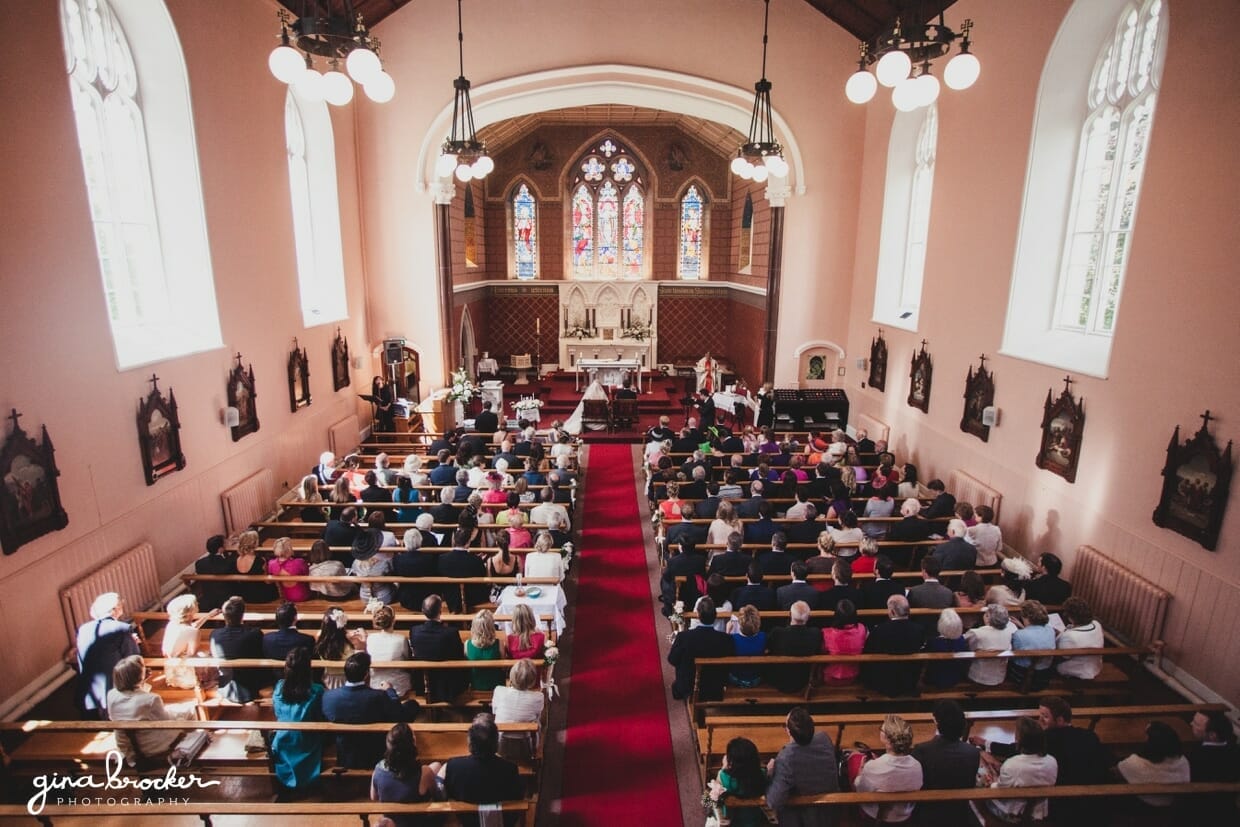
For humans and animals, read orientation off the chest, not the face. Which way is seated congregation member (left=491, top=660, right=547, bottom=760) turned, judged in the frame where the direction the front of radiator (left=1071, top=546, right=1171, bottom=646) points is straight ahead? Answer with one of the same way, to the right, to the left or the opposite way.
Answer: to the right

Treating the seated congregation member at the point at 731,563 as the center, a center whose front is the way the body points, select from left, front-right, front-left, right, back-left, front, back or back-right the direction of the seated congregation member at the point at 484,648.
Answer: back-left

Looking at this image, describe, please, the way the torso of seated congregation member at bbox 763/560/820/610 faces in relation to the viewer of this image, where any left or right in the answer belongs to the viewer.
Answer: facing away from the viewer

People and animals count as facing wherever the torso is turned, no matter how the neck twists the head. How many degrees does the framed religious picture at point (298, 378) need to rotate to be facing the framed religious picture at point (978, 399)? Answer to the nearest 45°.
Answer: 0° — it already faces it

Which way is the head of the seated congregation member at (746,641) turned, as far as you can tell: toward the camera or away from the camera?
away from the camera

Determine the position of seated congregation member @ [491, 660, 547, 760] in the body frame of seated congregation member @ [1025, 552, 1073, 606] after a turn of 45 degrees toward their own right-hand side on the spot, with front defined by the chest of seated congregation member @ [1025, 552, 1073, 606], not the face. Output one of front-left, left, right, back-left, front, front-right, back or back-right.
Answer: back

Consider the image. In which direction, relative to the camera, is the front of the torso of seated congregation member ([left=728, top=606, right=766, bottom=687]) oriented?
away from the camera

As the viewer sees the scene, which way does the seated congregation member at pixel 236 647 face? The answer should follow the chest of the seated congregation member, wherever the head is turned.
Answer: away from the camera

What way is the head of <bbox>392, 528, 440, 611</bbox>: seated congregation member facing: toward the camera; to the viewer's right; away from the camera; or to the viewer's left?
away from the camera

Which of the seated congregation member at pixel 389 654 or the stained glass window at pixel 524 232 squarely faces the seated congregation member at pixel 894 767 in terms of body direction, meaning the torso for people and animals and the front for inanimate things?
the stained glass window

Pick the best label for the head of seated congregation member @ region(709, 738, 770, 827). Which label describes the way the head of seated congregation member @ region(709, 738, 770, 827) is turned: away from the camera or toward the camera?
away from the camera

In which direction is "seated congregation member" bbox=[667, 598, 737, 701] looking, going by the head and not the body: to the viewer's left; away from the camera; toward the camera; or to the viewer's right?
away from the camera

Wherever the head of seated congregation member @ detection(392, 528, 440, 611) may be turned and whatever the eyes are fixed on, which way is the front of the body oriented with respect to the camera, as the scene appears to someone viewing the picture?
away from the camera

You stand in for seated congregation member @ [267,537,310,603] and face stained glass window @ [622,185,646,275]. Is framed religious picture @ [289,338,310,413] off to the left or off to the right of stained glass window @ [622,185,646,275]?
left

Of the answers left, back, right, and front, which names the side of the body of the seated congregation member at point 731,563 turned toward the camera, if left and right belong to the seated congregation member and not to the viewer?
back

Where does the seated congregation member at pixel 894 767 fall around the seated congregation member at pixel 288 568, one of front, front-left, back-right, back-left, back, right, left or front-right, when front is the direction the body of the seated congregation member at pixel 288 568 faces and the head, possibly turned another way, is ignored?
back-right

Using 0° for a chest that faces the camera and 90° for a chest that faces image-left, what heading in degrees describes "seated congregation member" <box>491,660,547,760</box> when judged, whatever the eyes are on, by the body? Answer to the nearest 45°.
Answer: approximately 180°

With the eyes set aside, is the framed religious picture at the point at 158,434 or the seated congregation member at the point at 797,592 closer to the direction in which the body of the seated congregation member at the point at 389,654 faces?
the framed religious picture

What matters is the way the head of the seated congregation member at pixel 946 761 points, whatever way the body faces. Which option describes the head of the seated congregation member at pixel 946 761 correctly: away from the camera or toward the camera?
away from the camera

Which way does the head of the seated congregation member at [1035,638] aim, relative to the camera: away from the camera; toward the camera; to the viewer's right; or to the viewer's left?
away from the camera

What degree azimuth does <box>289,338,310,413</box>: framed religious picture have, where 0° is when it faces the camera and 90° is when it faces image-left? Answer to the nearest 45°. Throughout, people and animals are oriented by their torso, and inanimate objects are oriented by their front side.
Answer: approximately 315°

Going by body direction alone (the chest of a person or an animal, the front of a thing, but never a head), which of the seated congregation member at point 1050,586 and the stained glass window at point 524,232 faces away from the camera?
the seated congregation member
